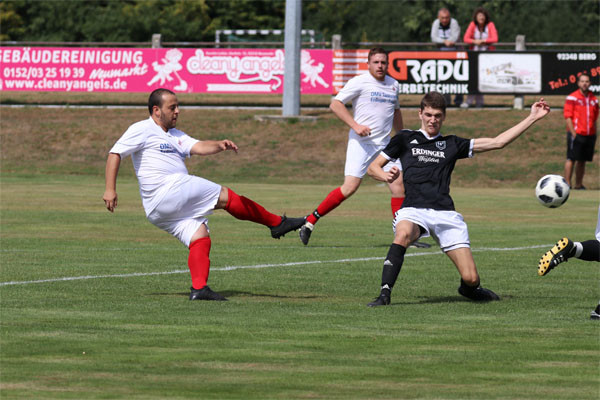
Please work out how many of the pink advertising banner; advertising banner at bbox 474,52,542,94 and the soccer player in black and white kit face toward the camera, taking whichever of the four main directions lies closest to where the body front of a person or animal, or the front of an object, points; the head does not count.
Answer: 3

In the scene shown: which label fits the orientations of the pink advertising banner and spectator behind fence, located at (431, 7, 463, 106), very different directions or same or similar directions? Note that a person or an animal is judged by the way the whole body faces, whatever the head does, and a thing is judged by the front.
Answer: same or similar directions

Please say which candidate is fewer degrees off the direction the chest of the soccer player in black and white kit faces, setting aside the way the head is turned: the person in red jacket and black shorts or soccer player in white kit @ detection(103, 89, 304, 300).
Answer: the soccer player in white kit

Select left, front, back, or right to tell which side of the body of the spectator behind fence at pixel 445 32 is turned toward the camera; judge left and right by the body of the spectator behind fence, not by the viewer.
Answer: front

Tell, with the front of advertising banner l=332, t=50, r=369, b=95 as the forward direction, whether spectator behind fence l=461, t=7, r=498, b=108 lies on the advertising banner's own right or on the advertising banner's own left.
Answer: on the advertising banner's own left

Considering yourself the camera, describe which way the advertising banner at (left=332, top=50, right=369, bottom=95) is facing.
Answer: facing the viewer

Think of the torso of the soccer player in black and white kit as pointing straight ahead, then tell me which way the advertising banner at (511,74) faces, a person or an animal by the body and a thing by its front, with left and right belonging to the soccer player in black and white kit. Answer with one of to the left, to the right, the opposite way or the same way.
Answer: the same way

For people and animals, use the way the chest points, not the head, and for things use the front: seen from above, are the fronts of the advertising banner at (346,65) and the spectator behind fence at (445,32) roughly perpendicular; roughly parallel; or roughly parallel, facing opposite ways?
roughly parallel

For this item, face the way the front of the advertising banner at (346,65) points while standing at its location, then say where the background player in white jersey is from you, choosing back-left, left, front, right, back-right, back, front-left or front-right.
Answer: front

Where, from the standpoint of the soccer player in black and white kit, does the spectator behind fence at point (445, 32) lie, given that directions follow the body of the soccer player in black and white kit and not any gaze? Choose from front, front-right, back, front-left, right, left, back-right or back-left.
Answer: back

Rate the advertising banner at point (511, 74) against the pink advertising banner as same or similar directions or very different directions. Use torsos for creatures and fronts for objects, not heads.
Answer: same or similar directions

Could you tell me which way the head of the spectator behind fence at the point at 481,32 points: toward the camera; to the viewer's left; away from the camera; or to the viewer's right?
toward the camera

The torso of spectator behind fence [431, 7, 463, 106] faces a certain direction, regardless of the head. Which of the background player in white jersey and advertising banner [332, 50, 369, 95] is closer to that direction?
the background player in white jersey

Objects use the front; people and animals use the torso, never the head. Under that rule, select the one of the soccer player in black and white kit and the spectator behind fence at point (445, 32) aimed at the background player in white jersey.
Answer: the spectator behind fence
